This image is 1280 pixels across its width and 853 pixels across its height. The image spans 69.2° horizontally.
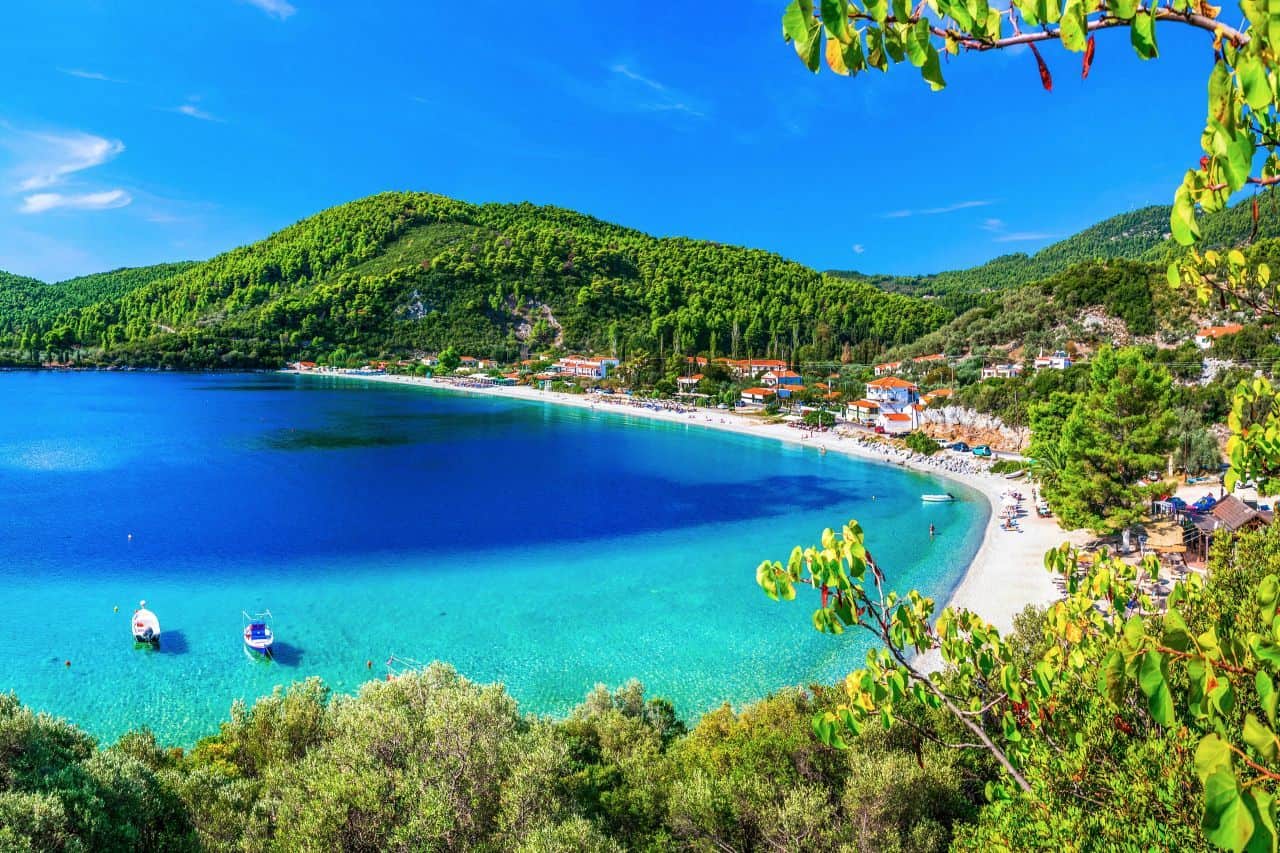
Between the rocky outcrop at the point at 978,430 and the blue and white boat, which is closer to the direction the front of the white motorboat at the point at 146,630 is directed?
the rocky outcrop

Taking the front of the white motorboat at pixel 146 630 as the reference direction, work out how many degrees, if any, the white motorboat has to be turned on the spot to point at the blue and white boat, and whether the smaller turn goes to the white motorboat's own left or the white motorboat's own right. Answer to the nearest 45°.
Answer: approximately 135° to the white motorboat's own right

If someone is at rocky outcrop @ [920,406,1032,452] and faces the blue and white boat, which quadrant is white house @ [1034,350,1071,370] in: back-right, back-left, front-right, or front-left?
back-left

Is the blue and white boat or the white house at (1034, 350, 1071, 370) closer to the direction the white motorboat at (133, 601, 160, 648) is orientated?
the white house

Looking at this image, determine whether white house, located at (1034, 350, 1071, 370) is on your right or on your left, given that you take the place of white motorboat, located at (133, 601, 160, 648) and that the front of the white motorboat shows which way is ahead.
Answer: on your right

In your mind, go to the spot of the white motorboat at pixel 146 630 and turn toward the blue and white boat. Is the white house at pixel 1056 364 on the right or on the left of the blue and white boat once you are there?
left

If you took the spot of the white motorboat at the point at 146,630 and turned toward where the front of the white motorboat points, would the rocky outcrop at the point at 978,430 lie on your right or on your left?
on your right

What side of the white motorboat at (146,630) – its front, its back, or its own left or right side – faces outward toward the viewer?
back
